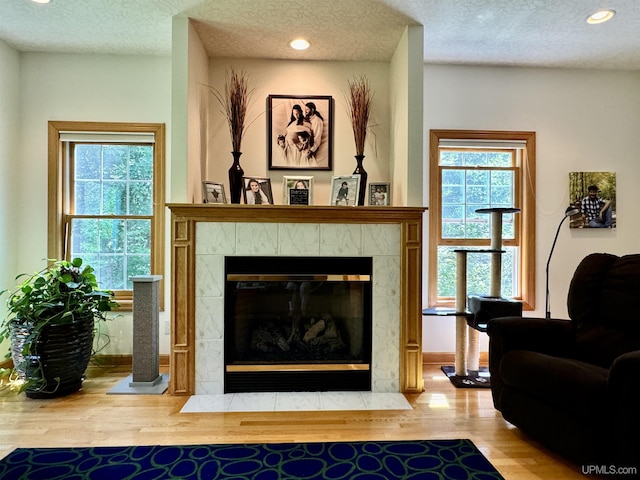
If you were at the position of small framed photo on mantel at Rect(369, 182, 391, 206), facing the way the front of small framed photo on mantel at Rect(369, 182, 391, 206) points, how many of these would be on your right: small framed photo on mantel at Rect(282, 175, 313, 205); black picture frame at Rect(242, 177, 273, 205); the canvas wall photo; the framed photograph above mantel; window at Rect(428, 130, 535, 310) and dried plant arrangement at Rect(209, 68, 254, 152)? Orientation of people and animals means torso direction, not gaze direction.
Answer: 4

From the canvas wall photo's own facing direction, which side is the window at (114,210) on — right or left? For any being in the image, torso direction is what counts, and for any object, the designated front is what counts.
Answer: on its right

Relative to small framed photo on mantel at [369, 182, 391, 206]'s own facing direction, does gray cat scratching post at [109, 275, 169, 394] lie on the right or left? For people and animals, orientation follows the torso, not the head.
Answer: on its right

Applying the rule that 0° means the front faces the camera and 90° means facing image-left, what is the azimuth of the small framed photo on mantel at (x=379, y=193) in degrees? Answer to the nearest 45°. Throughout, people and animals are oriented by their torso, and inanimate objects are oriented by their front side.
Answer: approximately 0°

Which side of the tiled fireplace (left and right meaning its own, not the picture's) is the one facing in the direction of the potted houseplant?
right

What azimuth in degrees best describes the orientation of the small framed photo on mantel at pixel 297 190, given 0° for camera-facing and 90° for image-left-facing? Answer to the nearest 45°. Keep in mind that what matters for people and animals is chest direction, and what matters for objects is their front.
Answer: approximately 0°

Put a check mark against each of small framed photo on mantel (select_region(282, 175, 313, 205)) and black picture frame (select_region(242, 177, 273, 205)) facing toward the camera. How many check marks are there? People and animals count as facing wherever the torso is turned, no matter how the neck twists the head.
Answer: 2

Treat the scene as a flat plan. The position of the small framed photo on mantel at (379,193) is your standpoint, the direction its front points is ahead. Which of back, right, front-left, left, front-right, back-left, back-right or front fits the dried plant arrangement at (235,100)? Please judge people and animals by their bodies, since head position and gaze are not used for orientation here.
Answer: right

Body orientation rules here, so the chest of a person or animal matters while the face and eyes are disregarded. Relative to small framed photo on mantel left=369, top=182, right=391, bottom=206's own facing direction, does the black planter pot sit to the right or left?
on its right

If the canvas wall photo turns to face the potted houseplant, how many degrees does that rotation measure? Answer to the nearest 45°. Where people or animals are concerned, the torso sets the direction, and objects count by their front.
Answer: approximately 45° to its right
